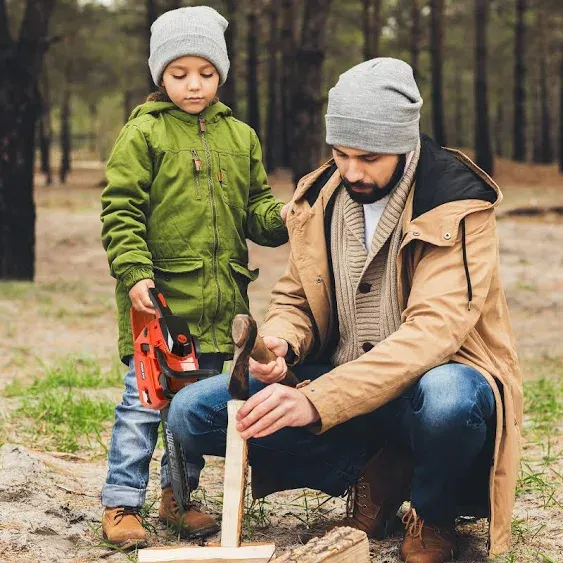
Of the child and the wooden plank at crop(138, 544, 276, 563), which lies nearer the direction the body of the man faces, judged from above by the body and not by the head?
the wooden plank

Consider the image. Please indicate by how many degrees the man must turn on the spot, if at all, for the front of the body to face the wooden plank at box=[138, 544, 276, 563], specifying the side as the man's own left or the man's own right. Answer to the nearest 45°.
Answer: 0° — they already face it

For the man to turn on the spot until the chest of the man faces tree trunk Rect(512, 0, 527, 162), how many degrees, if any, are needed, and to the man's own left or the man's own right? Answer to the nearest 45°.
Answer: approximately 135° to the man's own right

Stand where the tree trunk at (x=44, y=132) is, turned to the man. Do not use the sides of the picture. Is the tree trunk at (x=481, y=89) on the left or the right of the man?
left

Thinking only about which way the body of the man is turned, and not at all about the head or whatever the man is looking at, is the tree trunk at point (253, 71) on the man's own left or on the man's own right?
on the man's own right

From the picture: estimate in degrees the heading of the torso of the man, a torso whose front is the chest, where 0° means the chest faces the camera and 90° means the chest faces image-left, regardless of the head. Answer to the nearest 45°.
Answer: approximately 45°

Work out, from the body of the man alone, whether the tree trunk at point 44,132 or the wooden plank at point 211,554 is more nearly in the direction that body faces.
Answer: the wooden plank

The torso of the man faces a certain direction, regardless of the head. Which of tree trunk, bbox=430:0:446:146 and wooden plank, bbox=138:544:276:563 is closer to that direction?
the wooden plank

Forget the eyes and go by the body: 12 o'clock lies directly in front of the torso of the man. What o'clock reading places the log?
The log is roughly at 11 o'clock from the man.
